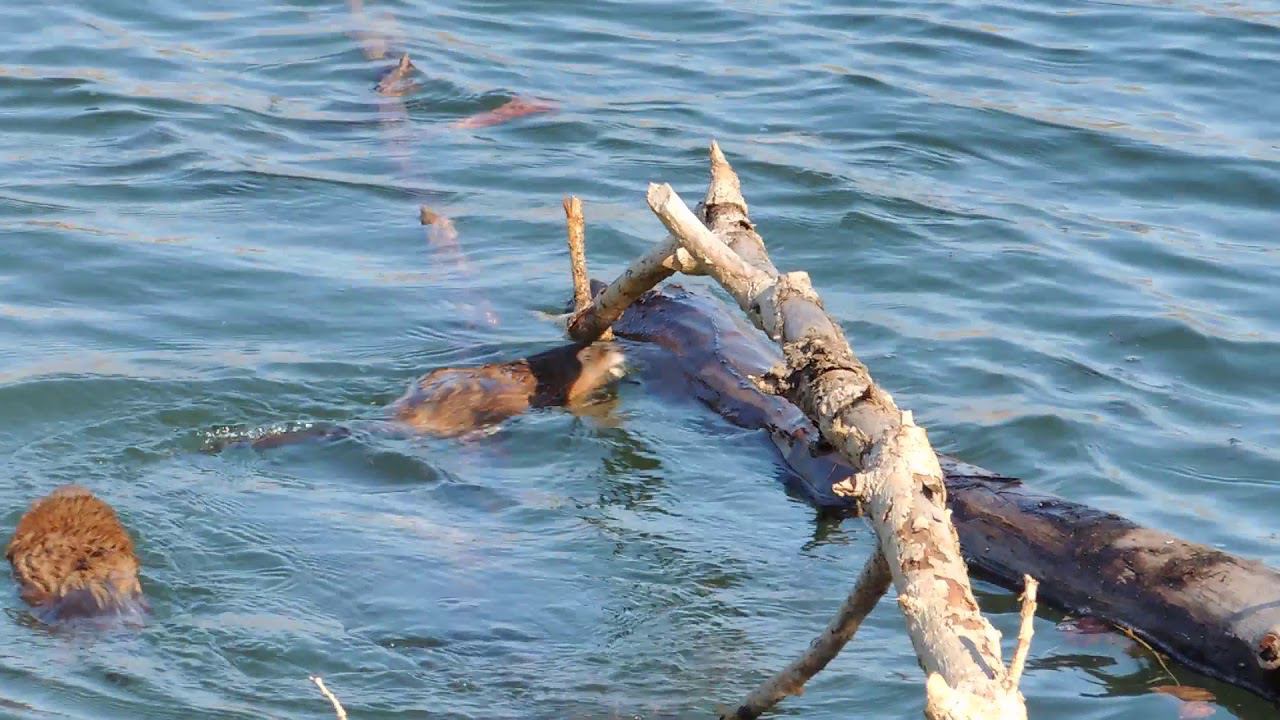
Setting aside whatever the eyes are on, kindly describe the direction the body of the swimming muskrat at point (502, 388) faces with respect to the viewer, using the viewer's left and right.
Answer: facing to the right of the viewer

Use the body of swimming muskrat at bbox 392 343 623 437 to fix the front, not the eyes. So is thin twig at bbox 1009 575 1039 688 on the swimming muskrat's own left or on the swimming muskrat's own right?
on the swimming muskrat's own right

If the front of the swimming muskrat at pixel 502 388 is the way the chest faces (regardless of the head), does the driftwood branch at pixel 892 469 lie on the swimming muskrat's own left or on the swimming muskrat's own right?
on the swimming muskrat's own right

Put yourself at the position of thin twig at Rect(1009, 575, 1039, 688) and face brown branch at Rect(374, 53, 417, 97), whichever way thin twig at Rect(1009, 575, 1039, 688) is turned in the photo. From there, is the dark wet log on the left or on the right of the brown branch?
right

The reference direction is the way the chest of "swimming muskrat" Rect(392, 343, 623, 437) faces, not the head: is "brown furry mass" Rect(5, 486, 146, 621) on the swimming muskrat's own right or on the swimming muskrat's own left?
on the swimming muskrat's own right

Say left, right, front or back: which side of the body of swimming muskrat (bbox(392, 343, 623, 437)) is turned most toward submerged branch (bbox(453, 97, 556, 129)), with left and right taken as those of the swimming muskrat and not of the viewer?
left

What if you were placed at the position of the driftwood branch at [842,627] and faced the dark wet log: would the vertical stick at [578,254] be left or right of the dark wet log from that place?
left

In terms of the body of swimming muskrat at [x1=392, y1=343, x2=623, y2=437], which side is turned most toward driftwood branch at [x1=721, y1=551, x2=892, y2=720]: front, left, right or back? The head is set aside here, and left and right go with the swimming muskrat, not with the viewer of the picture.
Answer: right

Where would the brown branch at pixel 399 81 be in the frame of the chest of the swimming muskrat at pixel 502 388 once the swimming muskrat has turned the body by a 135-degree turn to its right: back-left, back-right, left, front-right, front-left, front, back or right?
back-right

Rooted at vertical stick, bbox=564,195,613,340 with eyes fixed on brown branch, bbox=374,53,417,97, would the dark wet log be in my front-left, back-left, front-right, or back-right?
back-right
